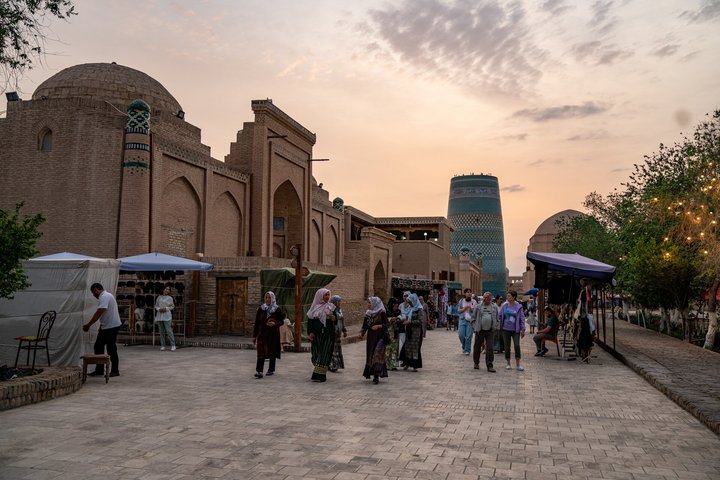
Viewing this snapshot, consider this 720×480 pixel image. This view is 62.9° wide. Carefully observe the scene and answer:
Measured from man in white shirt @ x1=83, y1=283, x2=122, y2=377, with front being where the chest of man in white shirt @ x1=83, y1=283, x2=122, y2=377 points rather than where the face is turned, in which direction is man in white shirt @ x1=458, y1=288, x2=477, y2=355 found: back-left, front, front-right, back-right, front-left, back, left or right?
back

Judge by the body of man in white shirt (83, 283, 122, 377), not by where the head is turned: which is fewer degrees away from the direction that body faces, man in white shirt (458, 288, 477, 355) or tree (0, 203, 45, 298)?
the tree

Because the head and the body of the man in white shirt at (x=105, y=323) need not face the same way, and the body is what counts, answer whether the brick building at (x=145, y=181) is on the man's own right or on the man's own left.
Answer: on the man's own right

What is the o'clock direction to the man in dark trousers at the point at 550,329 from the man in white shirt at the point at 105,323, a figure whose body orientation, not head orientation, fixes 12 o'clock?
The man in dark trousers is roughly at 6 o'clock from the man in white shirt.

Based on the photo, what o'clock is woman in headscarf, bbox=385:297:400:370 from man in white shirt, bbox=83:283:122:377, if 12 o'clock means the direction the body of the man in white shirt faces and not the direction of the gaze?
The woman in headscarf is roughly at 6 o'clock from the man in white shirt.

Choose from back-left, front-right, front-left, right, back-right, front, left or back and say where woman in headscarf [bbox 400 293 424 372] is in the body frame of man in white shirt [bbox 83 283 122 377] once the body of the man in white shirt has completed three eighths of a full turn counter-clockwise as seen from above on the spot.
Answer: front-left

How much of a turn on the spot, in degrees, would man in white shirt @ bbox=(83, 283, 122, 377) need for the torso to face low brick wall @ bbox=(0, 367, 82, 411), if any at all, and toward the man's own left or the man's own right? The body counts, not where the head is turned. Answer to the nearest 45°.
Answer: approximately 45° to the man's own left

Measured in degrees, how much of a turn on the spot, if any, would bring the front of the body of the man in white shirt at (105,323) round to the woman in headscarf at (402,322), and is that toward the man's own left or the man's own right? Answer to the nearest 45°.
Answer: approximately 180°

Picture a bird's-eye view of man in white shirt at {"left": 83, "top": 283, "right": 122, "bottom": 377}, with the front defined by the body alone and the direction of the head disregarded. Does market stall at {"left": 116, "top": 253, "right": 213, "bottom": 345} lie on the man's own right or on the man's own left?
on the man's own right

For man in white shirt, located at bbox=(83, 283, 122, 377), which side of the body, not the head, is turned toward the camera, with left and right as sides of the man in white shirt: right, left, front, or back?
left

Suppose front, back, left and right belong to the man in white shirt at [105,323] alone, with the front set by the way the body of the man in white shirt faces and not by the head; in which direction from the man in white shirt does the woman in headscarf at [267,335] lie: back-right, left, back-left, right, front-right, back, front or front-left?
back

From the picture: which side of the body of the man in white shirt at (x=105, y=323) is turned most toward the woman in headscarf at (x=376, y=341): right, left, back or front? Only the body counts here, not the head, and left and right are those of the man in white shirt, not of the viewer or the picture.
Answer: back

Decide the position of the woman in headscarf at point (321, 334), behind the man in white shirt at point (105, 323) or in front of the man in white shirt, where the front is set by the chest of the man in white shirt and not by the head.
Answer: behind

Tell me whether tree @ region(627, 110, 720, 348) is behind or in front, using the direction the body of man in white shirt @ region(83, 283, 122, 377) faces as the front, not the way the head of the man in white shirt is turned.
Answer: behind
